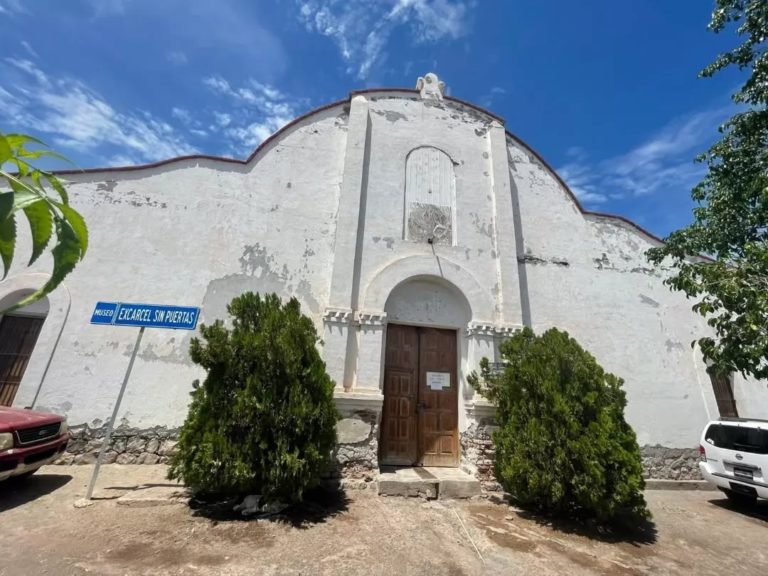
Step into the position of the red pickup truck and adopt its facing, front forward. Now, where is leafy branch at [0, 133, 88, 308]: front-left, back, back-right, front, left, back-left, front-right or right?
front-right

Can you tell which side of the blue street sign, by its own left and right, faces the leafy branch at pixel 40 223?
front

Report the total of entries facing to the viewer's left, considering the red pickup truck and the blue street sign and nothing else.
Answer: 0

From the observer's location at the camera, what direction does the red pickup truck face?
facing the viewer and to the right of the viewer

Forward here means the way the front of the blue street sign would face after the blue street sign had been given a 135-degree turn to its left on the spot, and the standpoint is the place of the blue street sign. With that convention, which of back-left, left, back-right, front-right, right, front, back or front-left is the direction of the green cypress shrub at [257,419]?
right

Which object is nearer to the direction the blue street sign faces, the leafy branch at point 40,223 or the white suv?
the leafy branch

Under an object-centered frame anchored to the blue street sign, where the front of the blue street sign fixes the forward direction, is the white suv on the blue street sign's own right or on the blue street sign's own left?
on the blue street sign's own left
